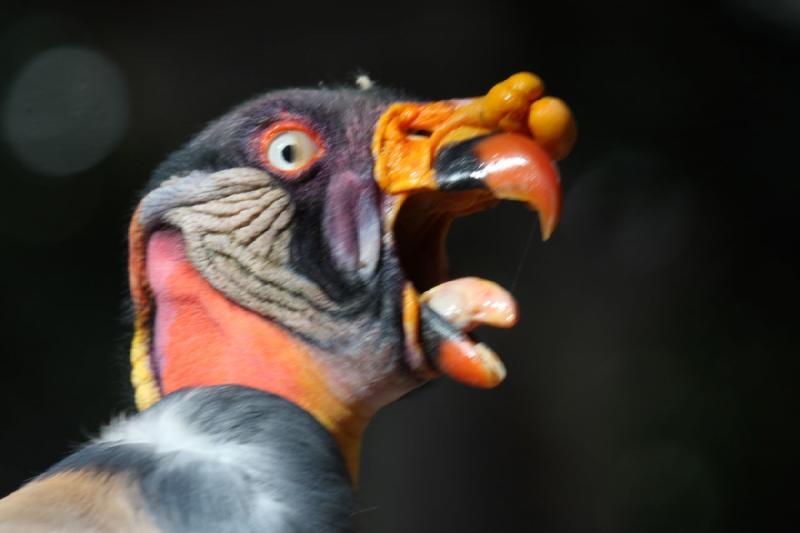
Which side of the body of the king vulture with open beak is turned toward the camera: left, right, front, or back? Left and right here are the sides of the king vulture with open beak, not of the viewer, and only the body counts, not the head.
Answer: right
